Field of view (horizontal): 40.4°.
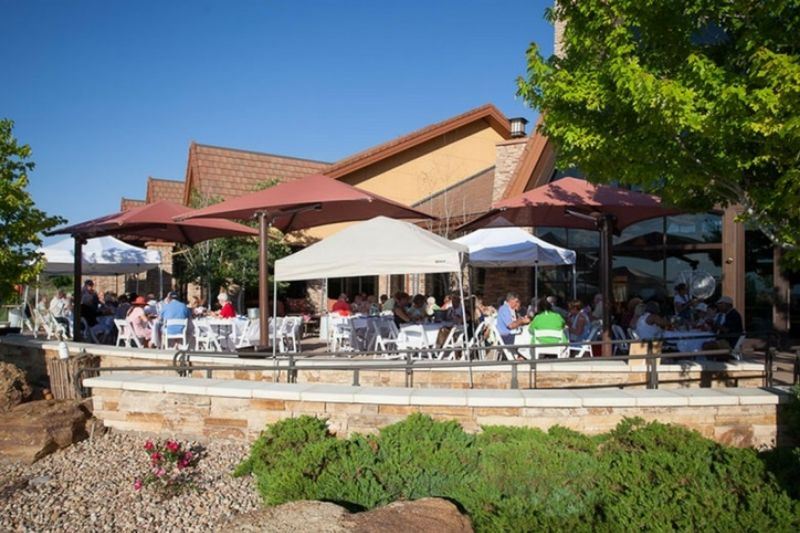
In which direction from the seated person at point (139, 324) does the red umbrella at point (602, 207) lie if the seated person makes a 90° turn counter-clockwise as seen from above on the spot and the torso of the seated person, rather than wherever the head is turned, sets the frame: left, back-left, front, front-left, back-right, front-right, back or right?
back-right

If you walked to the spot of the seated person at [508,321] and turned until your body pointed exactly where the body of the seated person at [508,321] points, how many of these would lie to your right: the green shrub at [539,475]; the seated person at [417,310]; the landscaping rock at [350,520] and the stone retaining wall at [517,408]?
3

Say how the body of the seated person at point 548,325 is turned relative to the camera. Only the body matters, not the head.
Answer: away from the camera

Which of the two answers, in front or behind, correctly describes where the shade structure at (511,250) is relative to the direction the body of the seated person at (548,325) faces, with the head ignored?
in front

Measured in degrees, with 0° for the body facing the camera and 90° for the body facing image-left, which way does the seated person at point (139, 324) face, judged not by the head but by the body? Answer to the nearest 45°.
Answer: approximately 270°

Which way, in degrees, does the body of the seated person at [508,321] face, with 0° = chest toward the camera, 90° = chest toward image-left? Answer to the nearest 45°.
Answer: approximately 270°

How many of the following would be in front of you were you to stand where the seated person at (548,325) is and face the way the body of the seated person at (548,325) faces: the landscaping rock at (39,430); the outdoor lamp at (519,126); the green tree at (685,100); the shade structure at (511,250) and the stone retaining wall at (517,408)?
2

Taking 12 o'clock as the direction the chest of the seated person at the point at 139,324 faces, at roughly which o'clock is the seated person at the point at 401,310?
the seated person at the point at 401,310 is roughly at 1 o'clock from the seated person at the point at 139,324.

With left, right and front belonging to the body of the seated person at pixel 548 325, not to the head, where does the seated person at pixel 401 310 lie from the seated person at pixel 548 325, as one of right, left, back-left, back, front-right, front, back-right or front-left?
front-left
